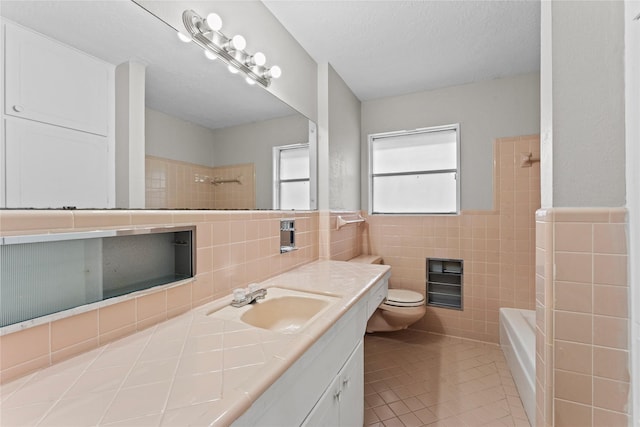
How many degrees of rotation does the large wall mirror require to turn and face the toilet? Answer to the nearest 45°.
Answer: approximately 45° to its left

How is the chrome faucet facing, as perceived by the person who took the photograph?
facing the viewer and to the right of the viewer

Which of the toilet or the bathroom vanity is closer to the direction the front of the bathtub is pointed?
the toilet

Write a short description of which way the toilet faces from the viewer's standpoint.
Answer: facing to the right of the viewer

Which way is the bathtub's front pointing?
to the viewer's left

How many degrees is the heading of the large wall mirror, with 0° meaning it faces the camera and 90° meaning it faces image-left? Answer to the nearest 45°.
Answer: approximately 315°

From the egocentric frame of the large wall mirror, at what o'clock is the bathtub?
The bathtub is roughly at 11 o'clock from the large wall mirror.
